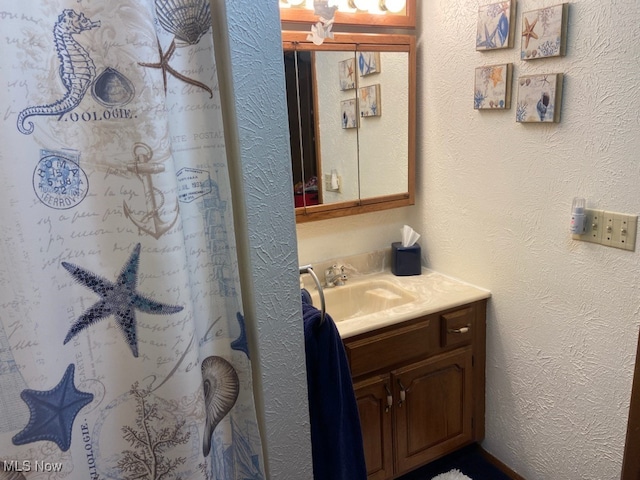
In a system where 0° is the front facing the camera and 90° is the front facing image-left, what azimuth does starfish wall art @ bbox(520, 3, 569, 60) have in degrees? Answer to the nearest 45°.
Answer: approximately 45°

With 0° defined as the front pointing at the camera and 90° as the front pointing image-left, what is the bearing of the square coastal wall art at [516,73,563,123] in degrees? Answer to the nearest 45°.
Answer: approximately 45°

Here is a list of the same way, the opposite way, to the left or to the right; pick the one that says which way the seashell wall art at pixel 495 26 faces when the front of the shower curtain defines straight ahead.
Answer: to the right

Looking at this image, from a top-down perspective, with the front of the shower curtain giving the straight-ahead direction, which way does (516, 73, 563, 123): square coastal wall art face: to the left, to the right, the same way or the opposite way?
to the right
